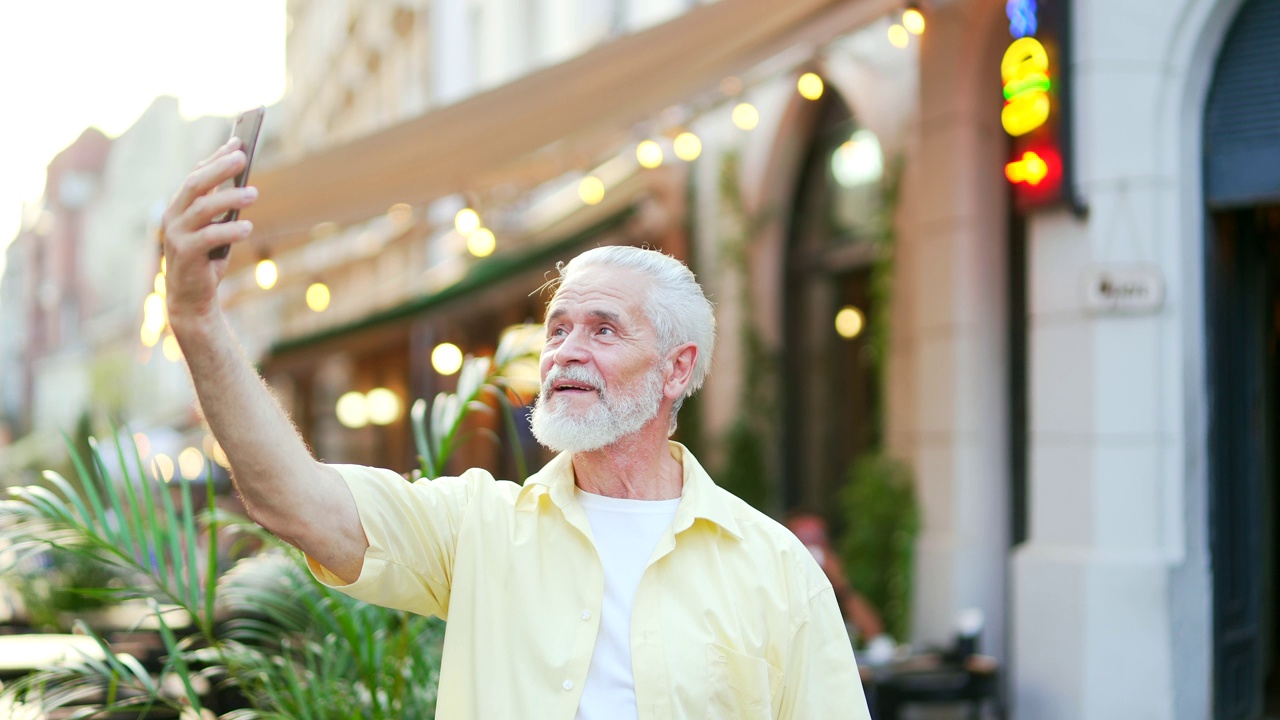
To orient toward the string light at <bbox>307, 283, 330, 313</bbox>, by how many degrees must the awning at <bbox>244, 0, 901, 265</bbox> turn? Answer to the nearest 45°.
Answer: approximately 90° to its right

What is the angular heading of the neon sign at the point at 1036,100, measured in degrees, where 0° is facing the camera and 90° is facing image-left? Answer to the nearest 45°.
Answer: approximately 45°

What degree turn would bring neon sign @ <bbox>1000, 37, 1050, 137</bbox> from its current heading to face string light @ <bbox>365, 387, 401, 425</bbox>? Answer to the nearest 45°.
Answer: approximately 90° to its right

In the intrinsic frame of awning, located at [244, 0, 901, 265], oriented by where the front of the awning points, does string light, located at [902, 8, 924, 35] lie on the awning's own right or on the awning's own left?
on the awning's own left

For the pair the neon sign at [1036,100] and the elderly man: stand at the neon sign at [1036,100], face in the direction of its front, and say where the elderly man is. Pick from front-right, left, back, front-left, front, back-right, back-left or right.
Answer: front-left

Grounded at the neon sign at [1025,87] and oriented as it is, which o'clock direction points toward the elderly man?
The elderly man is roughly at 11 o'clock from the neon sign.

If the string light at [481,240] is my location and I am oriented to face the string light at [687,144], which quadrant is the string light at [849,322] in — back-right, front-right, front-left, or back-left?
front-left

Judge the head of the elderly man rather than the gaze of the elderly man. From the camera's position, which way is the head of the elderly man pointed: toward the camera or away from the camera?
toward the camera

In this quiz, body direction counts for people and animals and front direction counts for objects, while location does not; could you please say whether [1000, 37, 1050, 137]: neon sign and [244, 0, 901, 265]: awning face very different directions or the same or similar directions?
same or similar directions

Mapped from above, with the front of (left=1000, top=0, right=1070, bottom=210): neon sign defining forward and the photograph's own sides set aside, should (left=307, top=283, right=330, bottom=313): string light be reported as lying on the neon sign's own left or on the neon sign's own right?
on the neon sign's own right

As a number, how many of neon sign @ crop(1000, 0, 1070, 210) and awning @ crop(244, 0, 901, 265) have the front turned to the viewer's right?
0

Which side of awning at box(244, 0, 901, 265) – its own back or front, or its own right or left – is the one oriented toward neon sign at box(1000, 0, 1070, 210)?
left

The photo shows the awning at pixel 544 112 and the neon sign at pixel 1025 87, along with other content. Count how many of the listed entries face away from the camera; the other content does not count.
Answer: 0
